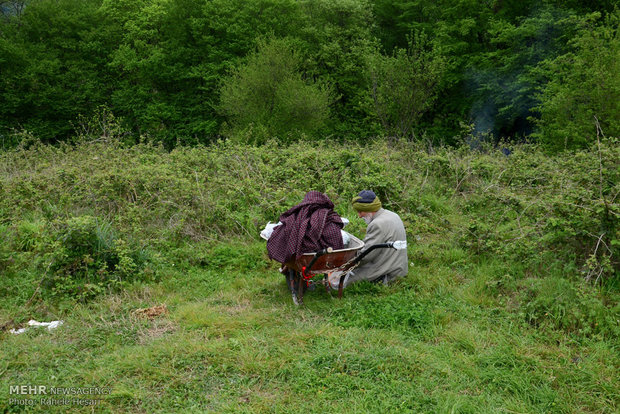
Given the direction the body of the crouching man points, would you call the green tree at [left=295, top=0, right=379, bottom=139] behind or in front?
in front

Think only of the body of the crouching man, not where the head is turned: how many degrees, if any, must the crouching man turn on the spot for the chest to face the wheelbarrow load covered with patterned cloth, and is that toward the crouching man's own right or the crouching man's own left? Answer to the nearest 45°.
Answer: approximately 90° to the crouching man's own left

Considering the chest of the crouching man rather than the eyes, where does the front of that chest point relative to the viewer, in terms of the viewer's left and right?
facing away from the viewer and to the left of the viewer

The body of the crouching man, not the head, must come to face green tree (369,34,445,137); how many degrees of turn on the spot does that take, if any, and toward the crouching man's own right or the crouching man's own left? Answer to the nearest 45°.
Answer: approximately 45° to the crouching man's own right

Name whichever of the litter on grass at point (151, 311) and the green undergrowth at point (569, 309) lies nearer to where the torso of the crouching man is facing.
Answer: the litter on grass

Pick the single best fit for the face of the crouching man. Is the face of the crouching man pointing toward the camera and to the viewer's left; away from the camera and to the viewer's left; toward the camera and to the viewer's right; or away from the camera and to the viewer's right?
away from the camera and to the viewer's left

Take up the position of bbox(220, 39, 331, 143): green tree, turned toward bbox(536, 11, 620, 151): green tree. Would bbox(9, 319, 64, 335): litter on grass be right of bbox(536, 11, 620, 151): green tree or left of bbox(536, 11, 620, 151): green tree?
right

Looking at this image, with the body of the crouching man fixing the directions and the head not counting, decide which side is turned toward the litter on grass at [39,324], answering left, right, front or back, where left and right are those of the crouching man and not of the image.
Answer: left
